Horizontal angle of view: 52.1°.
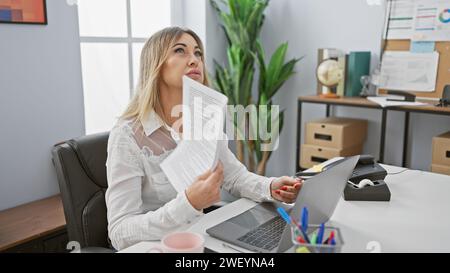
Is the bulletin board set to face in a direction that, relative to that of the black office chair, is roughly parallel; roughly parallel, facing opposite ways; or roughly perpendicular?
roughly perpendicular

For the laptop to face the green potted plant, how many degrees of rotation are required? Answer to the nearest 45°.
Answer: approximately 45° to its right

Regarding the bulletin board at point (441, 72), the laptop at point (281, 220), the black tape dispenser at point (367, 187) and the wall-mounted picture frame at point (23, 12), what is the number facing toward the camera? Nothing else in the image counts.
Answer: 2

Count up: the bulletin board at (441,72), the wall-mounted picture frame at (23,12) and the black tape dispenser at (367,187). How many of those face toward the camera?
2

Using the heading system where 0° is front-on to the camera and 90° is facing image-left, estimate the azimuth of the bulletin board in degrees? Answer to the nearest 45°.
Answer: approximately 0°

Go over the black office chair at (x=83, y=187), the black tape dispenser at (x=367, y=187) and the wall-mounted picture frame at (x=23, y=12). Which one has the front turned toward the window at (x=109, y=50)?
the black tape dispenser

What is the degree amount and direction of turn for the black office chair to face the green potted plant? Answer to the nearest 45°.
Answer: approximately 90° to its left
